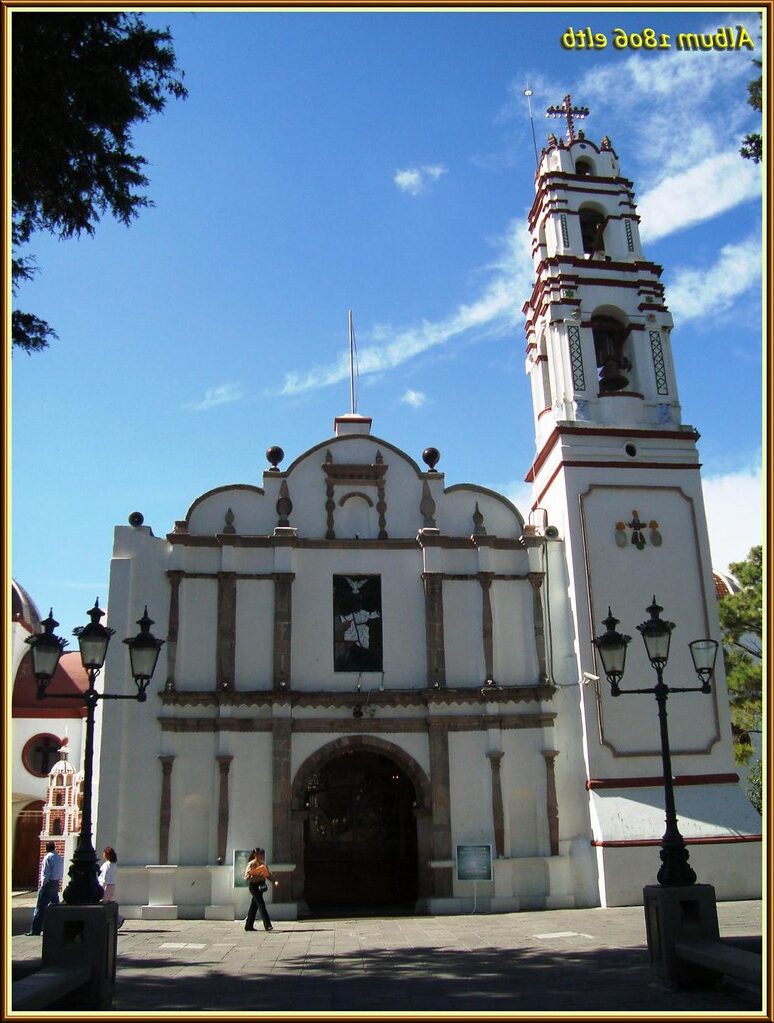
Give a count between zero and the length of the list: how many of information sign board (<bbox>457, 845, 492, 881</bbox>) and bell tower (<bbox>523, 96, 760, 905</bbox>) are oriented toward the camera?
2

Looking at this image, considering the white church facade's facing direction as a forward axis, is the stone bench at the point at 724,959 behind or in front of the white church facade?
in front

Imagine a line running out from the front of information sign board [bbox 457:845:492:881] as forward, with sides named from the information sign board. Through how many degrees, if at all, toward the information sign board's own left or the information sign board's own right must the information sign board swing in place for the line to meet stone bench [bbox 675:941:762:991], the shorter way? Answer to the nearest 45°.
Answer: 0° — it already faces it

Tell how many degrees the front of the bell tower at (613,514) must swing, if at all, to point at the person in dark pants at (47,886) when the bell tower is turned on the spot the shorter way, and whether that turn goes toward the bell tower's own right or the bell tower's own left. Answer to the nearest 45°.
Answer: approximately 45° to the bell tower's own right

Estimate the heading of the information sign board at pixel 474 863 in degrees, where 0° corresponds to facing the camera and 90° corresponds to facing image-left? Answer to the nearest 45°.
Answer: approximately 0°

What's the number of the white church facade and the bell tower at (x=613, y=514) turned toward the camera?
2

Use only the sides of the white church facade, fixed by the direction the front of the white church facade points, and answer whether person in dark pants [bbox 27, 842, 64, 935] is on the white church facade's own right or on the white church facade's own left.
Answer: on the white church facade's own right

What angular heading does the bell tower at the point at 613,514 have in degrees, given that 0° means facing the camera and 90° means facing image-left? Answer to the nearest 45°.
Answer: approximately 0°

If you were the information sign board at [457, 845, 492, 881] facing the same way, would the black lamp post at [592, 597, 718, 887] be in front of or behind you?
in front
